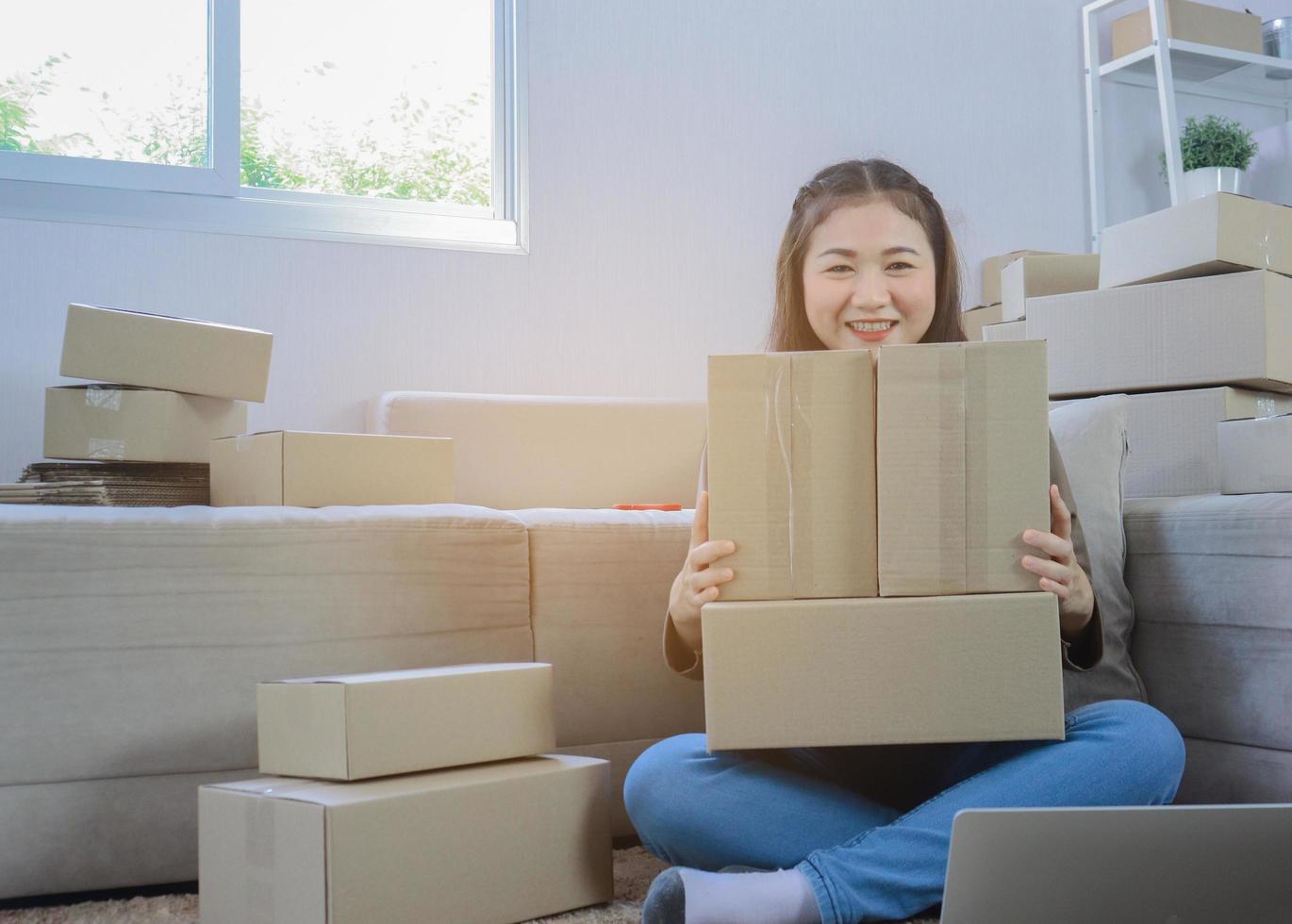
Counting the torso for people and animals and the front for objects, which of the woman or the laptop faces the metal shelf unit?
the laptop

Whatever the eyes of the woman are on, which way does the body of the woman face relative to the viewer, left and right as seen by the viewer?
facing the viewer

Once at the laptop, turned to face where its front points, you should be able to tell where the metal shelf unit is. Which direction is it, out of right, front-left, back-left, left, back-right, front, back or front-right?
front

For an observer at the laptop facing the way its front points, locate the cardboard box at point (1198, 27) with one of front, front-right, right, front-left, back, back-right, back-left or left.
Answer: front

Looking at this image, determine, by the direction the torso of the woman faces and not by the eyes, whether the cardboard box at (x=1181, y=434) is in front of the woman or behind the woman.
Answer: behind

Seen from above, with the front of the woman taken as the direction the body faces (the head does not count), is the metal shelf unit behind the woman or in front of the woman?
behind

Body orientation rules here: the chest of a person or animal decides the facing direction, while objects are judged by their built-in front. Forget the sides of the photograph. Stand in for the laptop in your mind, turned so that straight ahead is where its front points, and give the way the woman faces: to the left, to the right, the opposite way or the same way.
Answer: the opposite way

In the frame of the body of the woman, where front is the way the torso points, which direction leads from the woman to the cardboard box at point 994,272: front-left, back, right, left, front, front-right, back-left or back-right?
back

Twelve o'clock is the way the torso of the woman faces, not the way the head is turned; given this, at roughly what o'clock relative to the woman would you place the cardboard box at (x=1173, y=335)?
The cardboard box is roughly at 7 o'clock from the woman.

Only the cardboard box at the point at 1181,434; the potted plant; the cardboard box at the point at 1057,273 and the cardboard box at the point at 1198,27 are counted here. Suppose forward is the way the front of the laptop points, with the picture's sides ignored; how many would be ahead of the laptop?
4

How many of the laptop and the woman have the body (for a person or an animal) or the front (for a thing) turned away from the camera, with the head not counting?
1

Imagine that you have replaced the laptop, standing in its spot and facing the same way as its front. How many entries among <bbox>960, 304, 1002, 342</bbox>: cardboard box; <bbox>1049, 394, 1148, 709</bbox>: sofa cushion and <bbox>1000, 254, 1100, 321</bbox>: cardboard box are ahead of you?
3

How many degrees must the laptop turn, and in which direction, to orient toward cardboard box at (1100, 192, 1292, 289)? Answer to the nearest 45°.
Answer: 0° — it already faces it

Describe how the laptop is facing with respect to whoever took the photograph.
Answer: facing away from the viewer

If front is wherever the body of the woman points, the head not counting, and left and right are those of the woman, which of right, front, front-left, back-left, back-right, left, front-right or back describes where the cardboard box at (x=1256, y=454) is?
back-left

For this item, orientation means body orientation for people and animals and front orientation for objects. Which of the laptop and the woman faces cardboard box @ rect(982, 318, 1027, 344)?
the laptop
